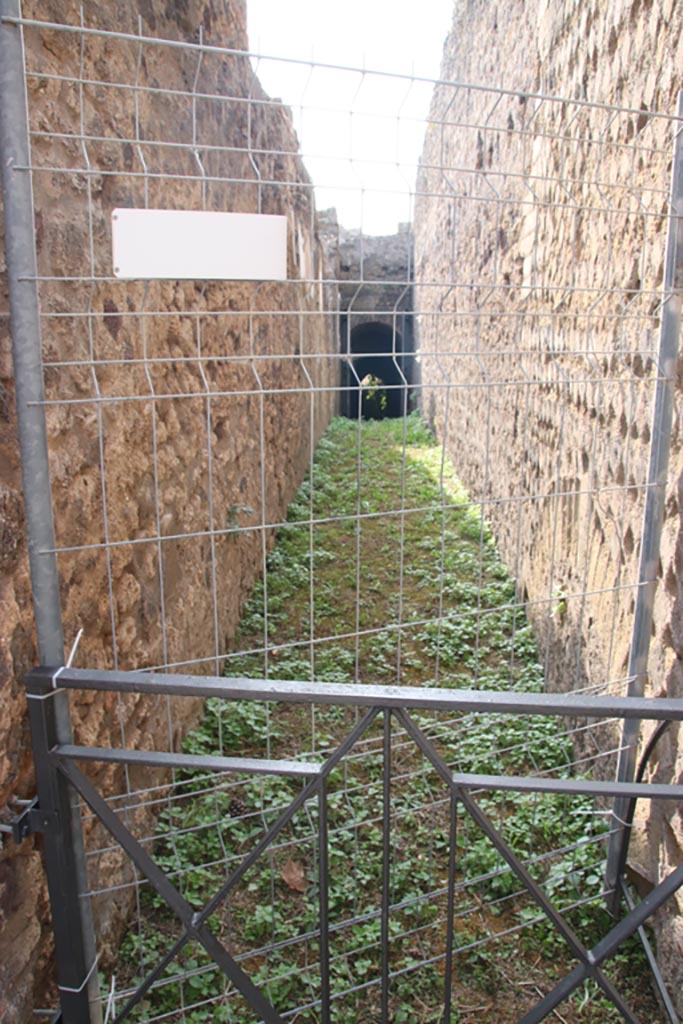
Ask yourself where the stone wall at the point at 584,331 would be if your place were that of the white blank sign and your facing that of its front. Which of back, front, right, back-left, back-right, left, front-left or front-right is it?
back-left

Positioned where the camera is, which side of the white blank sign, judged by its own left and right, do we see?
front
